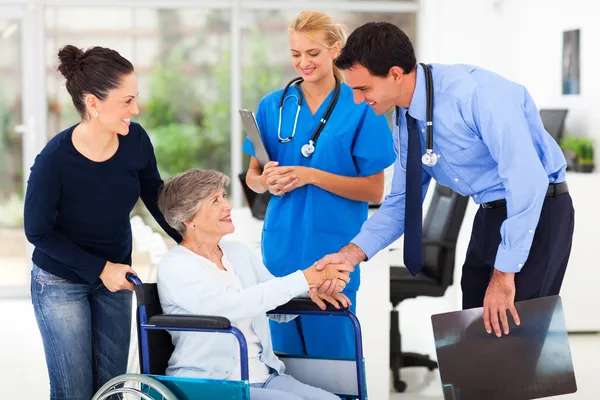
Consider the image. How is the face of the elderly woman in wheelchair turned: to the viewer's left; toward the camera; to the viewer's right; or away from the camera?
to the viewer's right

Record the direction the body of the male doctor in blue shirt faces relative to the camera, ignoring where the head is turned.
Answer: to the viewer's left

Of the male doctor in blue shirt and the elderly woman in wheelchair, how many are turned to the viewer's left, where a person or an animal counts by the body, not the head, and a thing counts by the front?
1

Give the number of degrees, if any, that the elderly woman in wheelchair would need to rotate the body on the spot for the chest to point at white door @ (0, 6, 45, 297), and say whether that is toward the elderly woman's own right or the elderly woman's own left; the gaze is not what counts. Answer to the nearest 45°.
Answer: approximately 135° to the elderly woman's own left

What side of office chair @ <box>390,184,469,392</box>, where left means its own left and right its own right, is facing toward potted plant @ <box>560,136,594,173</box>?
back

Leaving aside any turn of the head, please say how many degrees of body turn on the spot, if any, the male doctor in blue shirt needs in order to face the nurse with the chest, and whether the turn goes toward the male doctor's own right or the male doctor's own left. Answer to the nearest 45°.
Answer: approximately 45° to the male doctor's own right

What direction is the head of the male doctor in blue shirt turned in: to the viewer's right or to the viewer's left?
to the viewer's left

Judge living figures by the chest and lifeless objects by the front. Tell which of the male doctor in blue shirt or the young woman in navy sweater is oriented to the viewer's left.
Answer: the male doctor in blue shirt

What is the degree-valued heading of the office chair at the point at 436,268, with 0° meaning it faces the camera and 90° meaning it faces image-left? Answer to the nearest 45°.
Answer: approximately 45°

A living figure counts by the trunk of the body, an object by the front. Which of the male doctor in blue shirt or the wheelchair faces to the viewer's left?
the male doctor in blue shirt
